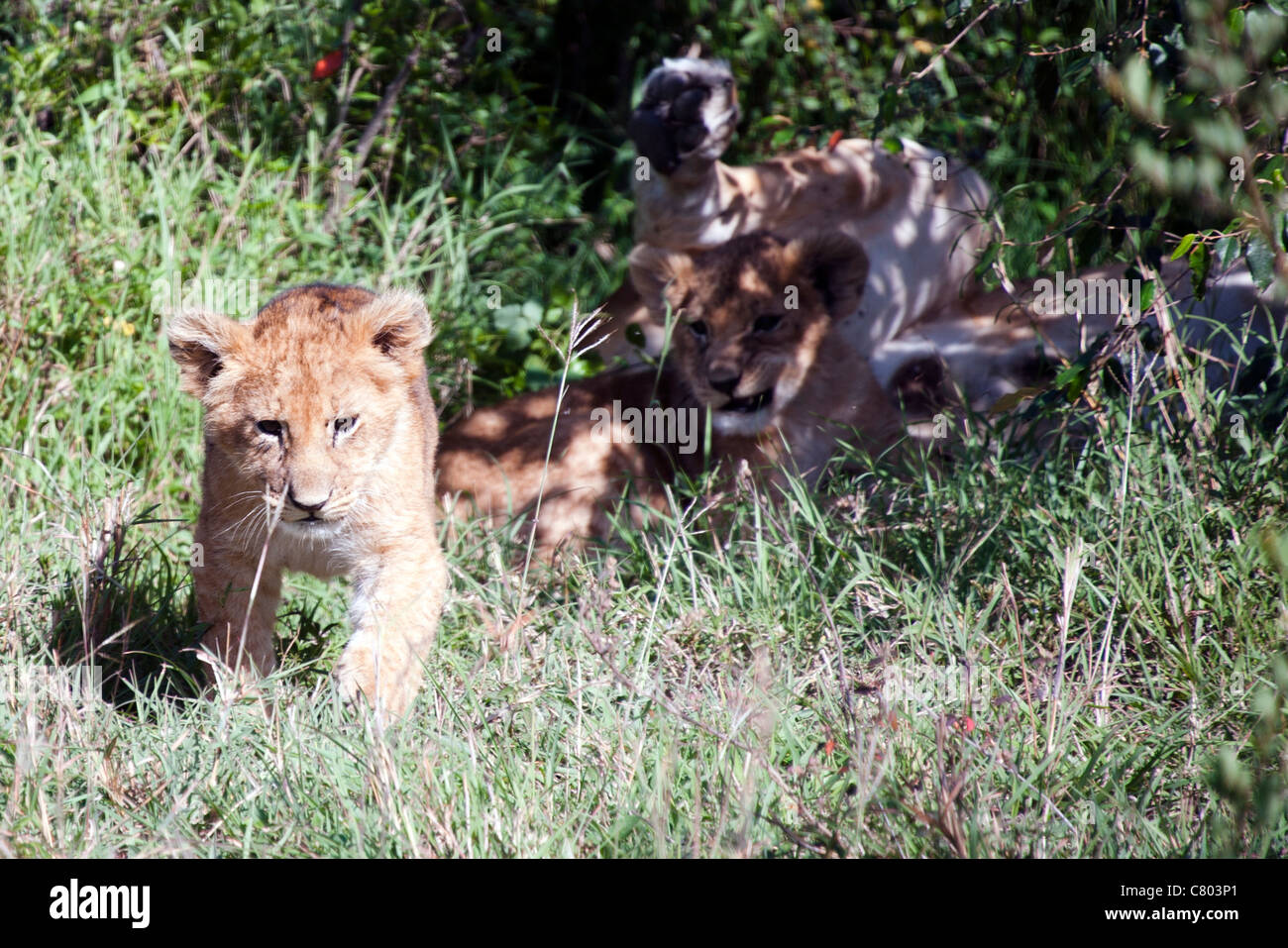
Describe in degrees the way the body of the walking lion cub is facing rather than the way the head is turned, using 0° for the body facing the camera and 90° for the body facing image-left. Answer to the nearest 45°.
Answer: approximately 0°

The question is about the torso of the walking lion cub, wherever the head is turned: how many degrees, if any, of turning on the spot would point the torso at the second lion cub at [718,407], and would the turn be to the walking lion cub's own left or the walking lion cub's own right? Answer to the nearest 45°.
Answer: approximately 135° to the walking lion cub's own left

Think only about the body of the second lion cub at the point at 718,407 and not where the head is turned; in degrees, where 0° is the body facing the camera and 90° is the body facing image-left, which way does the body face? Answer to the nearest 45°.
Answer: approximately 315°

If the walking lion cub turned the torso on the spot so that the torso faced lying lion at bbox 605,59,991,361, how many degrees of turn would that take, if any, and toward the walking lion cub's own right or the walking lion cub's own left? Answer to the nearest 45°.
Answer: approximately 135° to the walking lion cub's own left

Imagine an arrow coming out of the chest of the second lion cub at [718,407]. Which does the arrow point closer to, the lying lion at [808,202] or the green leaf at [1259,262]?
the green leaf

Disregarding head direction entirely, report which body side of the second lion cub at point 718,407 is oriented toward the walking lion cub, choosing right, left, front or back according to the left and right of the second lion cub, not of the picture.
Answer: right
